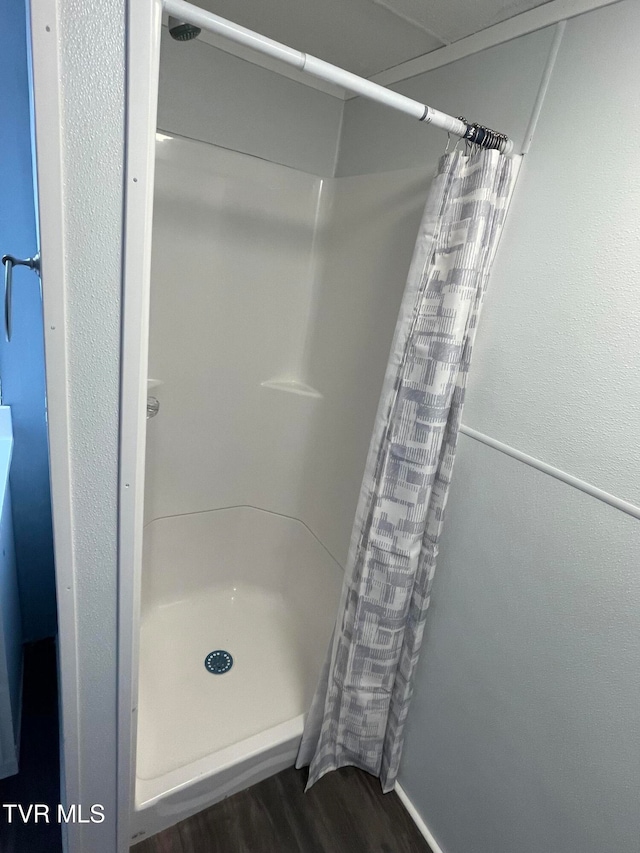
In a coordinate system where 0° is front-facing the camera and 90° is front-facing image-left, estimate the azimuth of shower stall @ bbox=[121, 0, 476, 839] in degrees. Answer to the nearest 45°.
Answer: approximately 315°

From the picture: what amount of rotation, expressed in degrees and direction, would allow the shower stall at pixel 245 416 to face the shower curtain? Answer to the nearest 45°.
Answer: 0° — it already faces it
